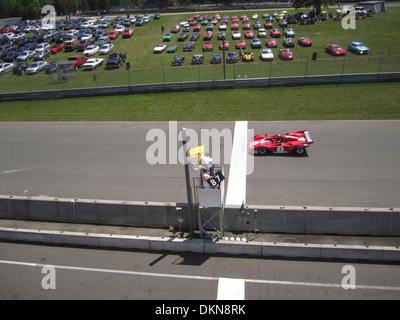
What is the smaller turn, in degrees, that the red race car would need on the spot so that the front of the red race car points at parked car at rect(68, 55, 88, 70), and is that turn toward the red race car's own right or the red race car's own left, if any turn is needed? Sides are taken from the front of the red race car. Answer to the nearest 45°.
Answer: approximately 45° to the red race car's own right

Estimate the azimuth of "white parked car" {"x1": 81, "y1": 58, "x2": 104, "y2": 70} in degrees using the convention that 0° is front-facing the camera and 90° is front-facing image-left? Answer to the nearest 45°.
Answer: approximately 45°

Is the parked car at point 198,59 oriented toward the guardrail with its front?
yes

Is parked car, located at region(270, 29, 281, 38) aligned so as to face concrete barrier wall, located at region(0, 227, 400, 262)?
yes

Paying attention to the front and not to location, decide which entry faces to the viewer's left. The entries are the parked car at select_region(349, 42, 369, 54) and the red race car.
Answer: the red race car

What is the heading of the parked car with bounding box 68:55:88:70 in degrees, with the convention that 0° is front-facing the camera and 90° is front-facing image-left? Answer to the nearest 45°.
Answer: approximately 45°

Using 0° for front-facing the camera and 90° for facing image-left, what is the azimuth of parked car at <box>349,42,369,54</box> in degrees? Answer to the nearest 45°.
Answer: approximately 315°

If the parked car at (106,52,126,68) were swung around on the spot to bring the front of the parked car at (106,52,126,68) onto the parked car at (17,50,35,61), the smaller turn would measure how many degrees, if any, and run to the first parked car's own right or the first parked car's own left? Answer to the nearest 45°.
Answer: approximately 90° to the first parked car's own right
